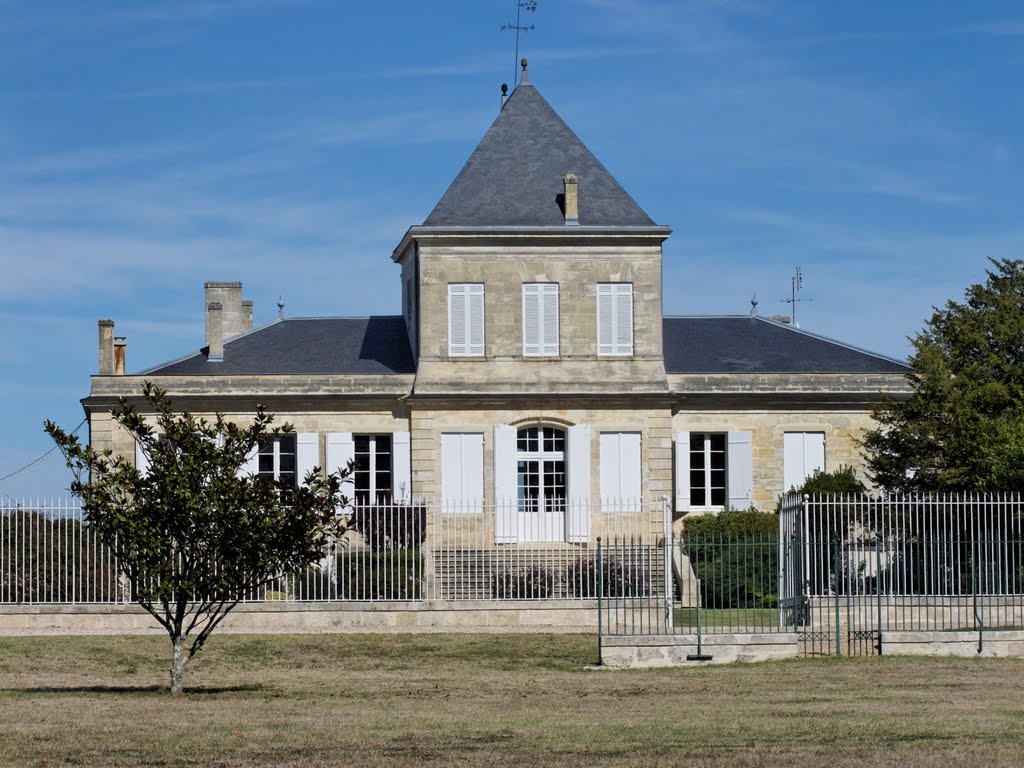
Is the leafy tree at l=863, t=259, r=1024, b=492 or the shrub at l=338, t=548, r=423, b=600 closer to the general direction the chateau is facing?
the shrub

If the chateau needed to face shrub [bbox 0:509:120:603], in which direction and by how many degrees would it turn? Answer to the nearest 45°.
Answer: approximately 45° to its right

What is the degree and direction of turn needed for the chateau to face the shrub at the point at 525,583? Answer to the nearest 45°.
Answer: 0° — it already faces it

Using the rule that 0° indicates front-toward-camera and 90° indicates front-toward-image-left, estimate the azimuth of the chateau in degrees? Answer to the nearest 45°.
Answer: approximately 0°

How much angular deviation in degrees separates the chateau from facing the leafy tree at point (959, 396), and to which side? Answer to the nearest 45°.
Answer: approximately 45° to its left

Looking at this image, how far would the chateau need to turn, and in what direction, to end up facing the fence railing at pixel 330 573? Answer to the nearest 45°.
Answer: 0° — it already faces it

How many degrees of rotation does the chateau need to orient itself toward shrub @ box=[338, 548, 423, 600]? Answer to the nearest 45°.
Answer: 0° — it already faces it
